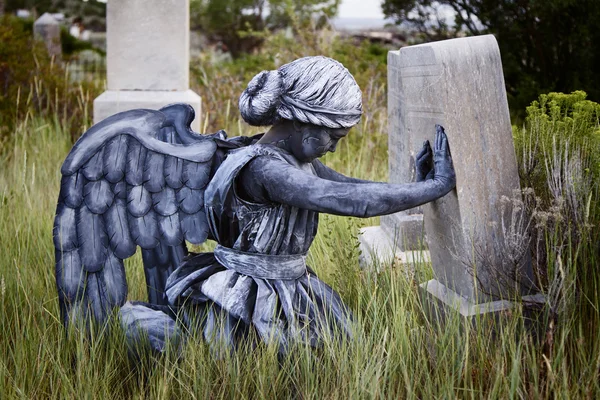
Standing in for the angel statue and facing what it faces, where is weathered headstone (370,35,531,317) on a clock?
The weathered headstone is roughly at 12 o'clock from the angel statue.

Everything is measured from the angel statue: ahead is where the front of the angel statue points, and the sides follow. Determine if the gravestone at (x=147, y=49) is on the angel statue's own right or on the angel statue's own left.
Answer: on the angel statue's own left

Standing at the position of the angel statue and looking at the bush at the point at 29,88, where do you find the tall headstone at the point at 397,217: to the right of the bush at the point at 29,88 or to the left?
right

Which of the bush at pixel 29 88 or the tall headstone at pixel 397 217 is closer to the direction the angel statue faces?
the tall headstone

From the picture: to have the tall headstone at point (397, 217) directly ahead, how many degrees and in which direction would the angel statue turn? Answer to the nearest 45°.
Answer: approximately 45° to its left

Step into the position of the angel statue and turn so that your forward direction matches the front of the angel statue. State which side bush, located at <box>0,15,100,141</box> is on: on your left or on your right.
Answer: on your left

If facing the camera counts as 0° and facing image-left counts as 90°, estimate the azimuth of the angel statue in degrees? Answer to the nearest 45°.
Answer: approximately 270°
